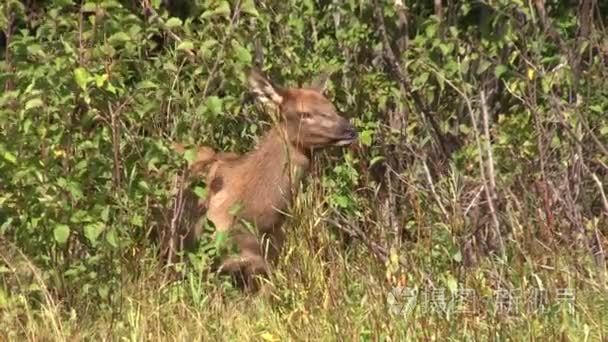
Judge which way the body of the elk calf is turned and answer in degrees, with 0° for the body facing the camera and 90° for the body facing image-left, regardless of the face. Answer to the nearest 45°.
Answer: approximately 315°

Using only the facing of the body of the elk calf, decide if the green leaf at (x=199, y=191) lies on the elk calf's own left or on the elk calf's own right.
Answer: on the elk calf's own right

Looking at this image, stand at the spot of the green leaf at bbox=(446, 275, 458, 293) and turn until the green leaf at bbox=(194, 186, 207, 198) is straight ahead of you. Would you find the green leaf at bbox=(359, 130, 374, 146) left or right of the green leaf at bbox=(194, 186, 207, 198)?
right

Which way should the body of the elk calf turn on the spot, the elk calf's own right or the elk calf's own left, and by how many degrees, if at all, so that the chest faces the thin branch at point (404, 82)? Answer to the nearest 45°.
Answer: approximately 45° to the elk calf's own left

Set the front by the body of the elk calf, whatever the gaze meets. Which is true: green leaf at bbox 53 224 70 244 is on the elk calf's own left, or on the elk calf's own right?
on the elk calf's own right
